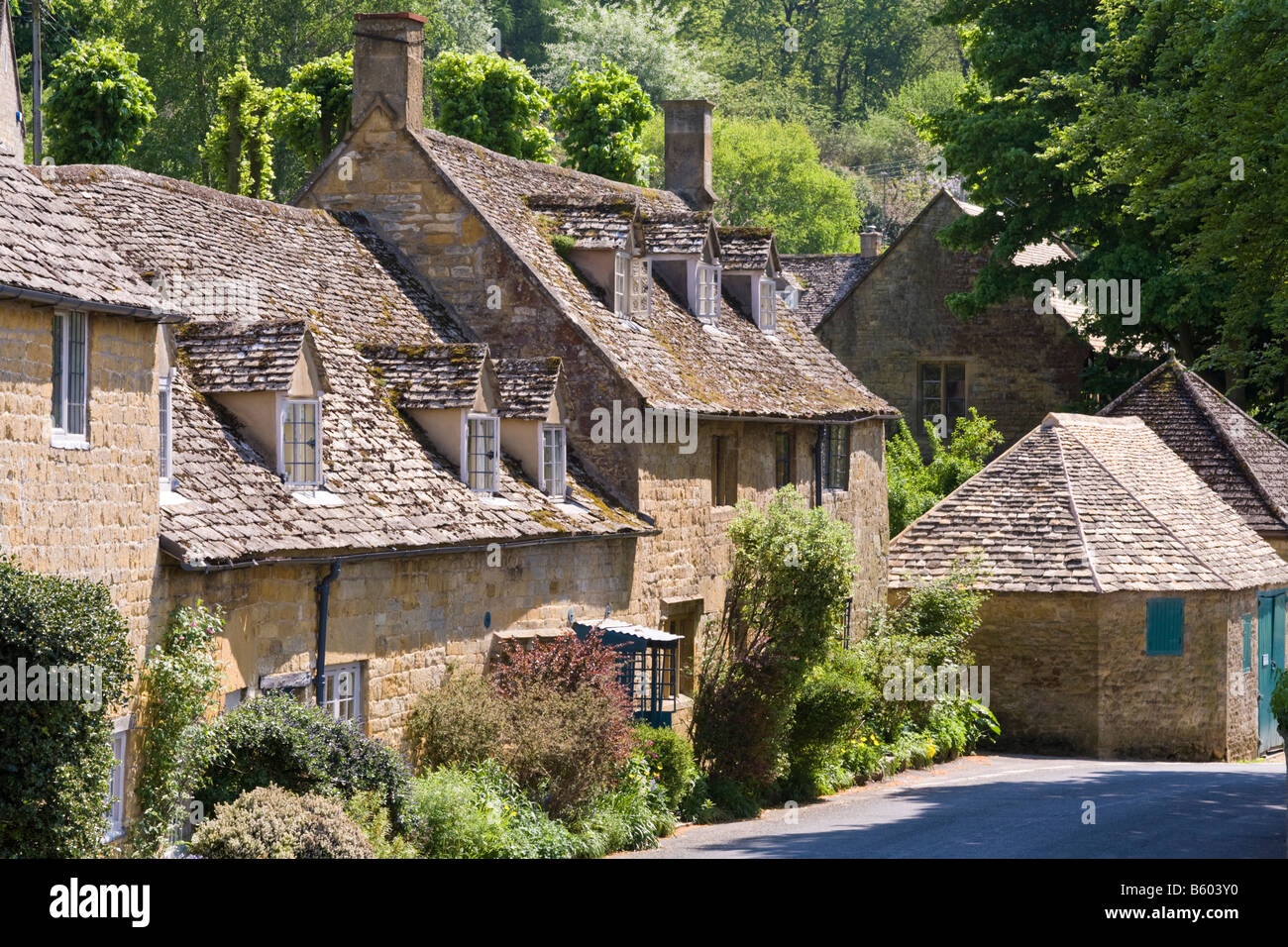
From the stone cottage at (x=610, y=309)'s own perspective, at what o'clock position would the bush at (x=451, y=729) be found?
The bush is roughly at 2 o'clock from the stone cottage.

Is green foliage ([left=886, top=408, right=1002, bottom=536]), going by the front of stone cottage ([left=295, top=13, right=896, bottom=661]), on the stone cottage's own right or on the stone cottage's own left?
on the stone cottage's own left

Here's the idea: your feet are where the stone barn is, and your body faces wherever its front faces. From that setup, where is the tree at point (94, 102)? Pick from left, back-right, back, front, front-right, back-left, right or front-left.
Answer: back

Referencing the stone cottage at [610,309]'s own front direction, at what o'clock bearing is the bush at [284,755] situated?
The bush is roughly at 2 o'clock from the stone cottage.

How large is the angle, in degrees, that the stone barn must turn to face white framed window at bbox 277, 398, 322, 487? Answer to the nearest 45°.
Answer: approximately 135° to its right

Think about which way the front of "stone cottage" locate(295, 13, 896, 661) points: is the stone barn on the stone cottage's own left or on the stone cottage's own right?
on the stone cottage's own left

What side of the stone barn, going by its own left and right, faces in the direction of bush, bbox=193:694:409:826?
right

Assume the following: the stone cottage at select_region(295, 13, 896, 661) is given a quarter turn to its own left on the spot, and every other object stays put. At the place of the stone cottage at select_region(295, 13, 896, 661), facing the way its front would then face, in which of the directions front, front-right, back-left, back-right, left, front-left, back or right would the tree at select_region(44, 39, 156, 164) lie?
left

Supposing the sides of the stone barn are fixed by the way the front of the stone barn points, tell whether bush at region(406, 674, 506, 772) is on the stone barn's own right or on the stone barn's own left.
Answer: on the stone barn's own right
